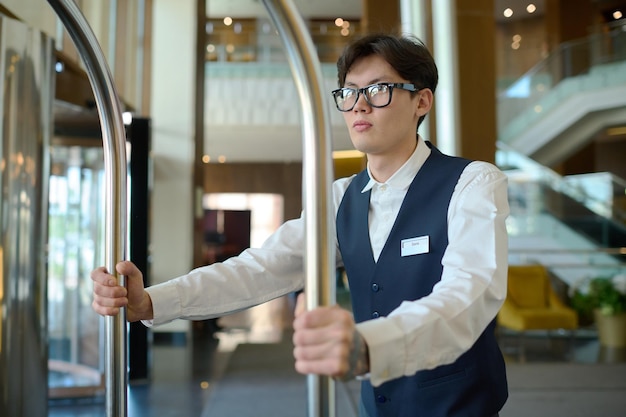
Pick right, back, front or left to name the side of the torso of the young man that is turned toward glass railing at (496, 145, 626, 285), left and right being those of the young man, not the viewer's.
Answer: back

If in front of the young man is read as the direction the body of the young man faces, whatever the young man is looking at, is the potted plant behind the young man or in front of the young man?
behind

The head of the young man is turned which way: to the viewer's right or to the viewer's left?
to the viewer's left

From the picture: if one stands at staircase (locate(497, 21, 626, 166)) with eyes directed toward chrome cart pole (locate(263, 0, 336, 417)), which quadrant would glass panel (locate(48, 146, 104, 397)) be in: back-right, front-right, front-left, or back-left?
front-right

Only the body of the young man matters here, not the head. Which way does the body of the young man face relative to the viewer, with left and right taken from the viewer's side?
facing the viewer and to the left of the viewer

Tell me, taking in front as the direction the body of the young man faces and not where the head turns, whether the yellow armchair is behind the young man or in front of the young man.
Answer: behind
